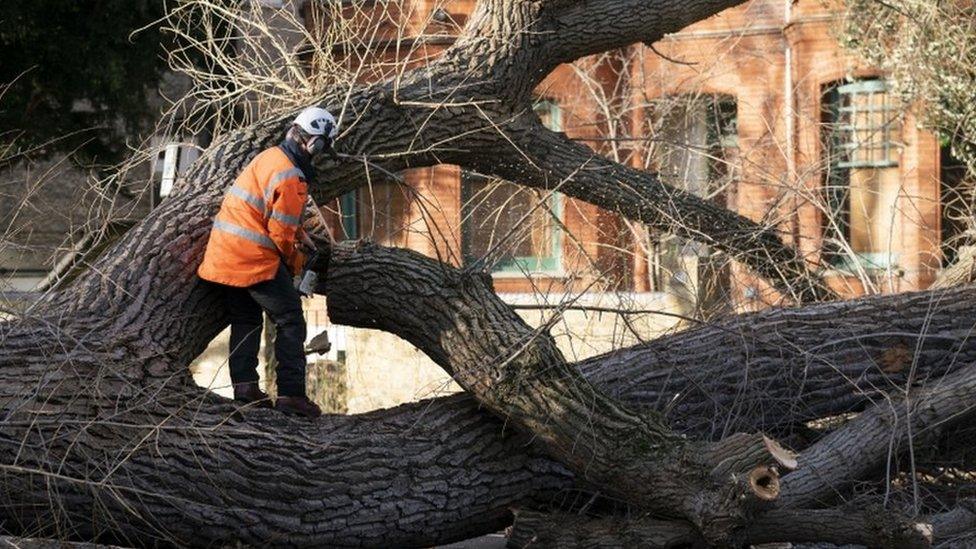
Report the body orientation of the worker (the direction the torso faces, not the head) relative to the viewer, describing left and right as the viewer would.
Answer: facing to the right of the viewer

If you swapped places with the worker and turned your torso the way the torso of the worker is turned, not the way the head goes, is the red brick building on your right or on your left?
on your left
